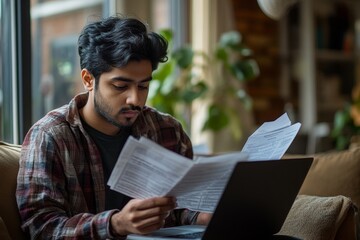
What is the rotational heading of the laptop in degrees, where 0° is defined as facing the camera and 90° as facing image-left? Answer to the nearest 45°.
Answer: approximately 135°

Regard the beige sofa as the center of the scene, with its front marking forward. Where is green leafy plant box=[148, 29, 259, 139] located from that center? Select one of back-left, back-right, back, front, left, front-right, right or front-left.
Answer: back

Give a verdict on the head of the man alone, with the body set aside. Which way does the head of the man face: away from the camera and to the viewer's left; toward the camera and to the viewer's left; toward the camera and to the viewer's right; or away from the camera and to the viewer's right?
toward the camera and to the viewer's right

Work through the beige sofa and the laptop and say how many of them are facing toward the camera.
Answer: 1

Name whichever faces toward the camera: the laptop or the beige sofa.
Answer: the beige sofa

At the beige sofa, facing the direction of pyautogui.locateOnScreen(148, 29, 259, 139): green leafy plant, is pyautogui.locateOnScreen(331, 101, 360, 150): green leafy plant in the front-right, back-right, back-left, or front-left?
front-right

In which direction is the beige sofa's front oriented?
toward the camera

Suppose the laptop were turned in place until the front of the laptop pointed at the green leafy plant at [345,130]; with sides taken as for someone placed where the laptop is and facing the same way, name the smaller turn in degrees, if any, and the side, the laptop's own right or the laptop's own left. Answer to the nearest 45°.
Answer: approximately 45° to the laptop's own right

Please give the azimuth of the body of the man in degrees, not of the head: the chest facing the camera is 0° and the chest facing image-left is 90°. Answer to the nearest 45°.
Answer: approximately 315°
